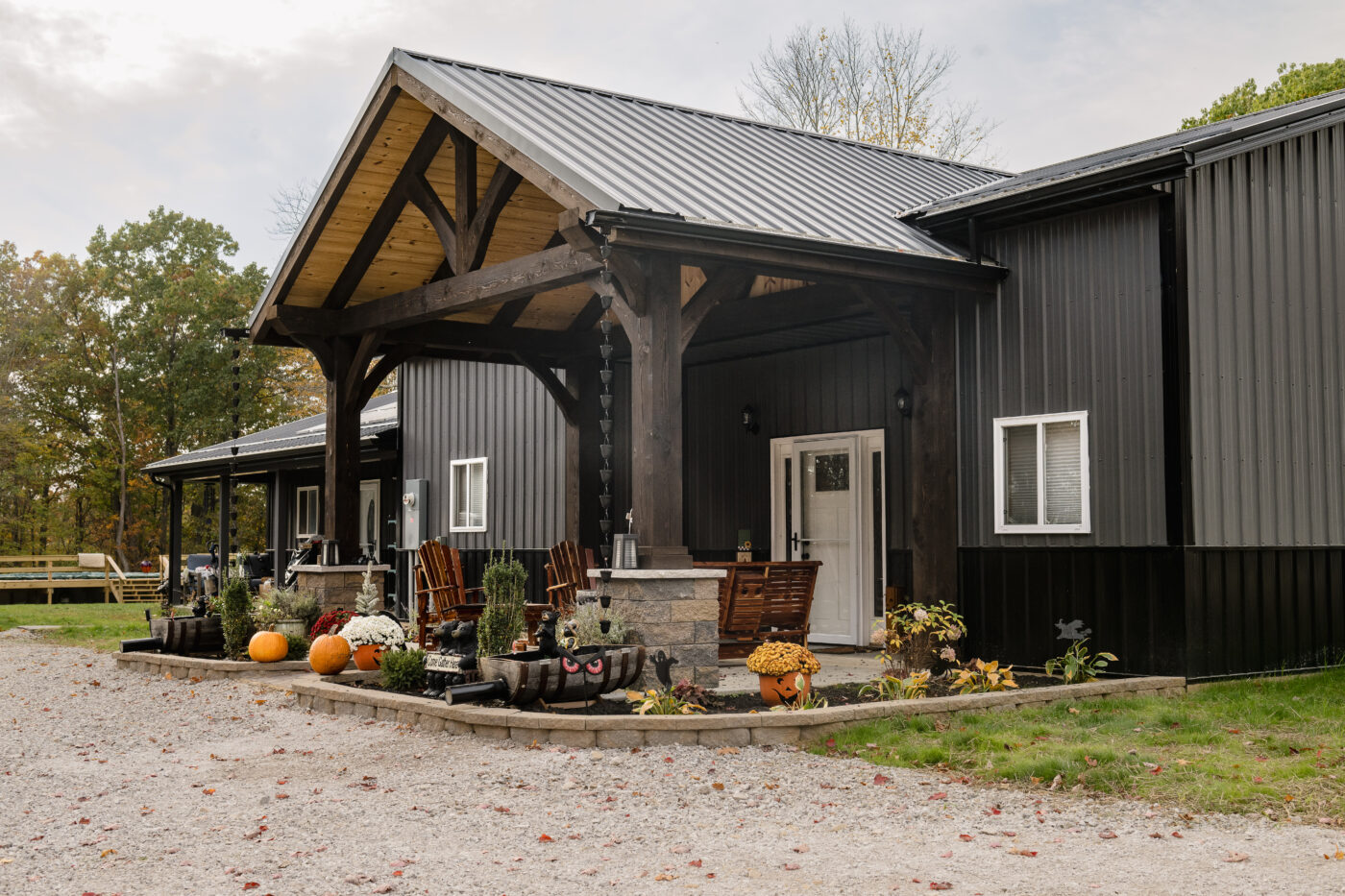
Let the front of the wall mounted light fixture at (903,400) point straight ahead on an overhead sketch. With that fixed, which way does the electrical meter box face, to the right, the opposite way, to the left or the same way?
the same way

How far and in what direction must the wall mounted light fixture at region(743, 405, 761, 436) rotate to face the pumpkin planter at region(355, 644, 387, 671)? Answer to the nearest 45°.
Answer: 0° — it already faces it

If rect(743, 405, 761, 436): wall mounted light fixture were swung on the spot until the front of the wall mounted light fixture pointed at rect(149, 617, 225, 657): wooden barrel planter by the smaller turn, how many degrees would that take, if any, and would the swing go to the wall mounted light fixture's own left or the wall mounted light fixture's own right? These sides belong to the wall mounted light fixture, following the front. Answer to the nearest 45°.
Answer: approximately 45° to the wall mounted light fixture's own right

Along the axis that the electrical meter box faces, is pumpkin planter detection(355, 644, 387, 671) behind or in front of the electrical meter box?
in front

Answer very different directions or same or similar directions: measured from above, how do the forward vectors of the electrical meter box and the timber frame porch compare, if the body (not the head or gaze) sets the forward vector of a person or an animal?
same or similar directions

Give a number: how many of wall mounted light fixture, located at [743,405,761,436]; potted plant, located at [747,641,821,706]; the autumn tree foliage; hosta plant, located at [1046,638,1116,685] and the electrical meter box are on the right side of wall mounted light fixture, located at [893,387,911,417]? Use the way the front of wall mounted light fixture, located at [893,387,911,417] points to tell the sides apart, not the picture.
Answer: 3

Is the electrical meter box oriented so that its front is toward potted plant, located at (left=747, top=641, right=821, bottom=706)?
no

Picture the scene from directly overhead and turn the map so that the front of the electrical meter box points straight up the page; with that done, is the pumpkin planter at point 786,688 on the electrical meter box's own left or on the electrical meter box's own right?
on the electrical meter box's own left

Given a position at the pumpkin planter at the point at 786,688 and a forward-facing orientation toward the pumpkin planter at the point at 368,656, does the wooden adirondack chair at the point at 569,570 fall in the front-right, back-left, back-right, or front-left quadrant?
front-right

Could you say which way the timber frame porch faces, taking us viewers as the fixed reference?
facing the viewer and to the left of the viewer

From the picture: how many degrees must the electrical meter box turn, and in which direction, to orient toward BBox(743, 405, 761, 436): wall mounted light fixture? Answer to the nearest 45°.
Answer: approximately 90° to its left

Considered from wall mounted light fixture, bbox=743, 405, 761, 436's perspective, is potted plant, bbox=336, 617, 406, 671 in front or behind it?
in front

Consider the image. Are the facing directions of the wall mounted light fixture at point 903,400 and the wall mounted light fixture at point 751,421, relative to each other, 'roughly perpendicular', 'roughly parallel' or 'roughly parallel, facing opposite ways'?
roughly parallel

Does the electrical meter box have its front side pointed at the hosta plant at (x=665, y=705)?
no

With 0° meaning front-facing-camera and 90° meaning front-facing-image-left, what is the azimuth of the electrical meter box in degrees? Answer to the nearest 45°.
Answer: approximately 45°
